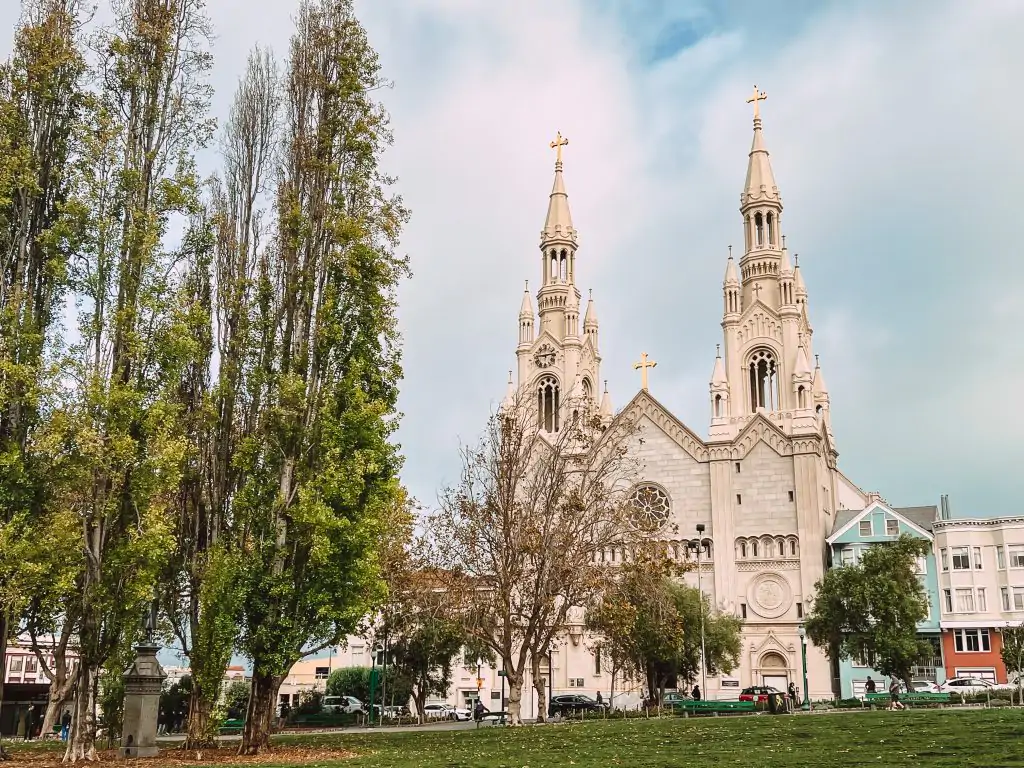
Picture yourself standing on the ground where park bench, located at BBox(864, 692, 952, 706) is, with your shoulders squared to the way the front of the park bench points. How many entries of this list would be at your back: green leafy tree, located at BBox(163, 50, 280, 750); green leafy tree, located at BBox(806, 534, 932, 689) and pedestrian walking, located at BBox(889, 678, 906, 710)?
1

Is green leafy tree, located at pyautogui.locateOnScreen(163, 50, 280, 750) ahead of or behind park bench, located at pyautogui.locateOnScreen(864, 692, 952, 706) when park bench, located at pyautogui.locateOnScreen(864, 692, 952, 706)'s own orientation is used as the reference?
ahead

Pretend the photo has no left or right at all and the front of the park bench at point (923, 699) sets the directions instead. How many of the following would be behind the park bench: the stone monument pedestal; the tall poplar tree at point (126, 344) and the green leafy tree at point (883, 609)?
1

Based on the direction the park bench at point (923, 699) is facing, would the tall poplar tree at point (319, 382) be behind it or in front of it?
in front

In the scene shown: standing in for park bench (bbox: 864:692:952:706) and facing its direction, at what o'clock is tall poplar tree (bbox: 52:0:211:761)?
The tall poplar tree is roughly at 1 o'clock from the park bench.

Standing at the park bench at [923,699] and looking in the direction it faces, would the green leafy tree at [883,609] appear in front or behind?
behind

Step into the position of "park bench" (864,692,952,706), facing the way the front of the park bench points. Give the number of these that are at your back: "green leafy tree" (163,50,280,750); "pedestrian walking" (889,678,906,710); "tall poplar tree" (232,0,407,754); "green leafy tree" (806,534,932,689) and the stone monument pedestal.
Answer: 1

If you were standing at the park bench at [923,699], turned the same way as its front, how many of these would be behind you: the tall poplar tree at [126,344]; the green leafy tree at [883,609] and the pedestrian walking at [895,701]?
1

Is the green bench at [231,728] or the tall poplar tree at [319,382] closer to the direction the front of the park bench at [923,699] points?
the tall poplar tree

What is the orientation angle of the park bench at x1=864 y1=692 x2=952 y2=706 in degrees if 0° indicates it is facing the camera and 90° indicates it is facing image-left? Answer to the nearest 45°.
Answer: approximately 0°
